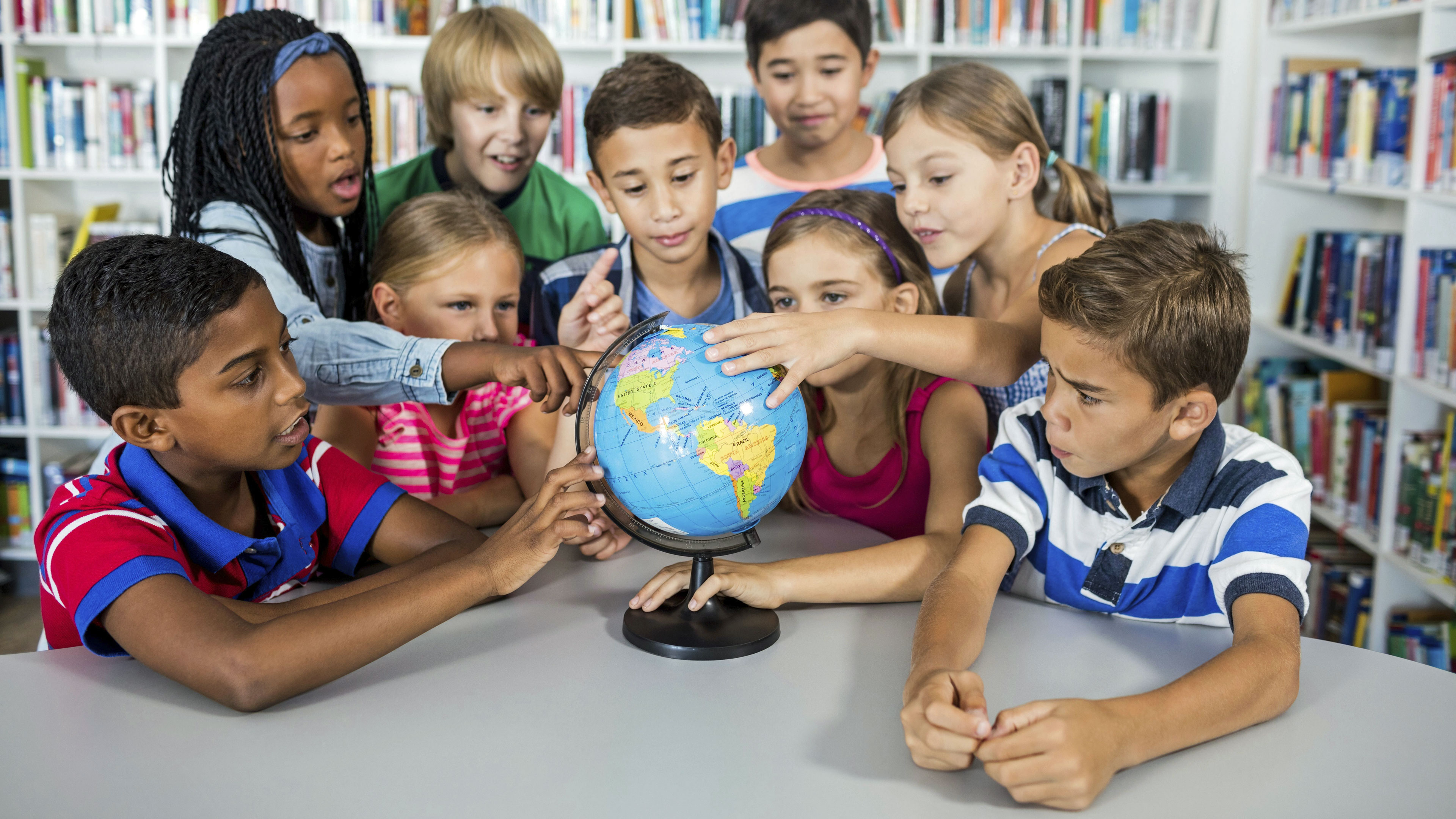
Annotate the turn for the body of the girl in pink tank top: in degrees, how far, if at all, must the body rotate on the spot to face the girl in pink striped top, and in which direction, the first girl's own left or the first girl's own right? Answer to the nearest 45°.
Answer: approximately 45° to the first girl's own right

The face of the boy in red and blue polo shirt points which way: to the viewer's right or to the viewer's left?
to the viewer's right

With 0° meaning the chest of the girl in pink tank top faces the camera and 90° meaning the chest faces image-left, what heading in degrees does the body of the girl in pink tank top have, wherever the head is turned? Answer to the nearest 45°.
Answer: approximately 45°

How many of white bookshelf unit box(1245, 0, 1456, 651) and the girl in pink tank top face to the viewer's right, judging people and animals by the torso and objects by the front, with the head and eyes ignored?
0

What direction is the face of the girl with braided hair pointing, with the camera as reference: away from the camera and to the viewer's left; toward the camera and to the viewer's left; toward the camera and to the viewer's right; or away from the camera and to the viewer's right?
toward the camera and to the viewer's right

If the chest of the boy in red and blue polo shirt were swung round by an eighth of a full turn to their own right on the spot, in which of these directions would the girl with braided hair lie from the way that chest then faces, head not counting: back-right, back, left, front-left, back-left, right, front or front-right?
back

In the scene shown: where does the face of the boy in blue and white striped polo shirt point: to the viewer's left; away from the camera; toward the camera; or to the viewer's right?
to the viewer's left

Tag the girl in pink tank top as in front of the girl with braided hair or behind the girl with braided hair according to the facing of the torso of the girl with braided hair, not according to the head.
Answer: in front

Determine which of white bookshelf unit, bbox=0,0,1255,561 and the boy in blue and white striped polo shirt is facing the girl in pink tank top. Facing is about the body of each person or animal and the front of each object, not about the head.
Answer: the white bookshelf unit

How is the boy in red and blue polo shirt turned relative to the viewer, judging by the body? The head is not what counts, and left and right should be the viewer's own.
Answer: facing the viewer and to the right of the viewer

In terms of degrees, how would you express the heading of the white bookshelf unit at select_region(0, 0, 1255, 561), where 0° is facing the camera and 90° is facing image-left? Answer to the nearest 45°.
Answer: approximately 0°

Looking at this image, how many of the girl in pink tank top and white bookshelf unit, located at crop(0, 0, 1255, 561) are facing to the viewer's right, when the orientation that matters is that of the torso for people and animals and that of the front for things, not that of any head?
0
